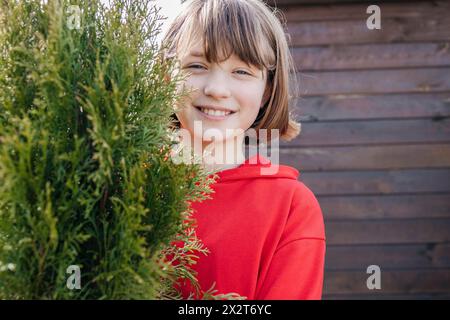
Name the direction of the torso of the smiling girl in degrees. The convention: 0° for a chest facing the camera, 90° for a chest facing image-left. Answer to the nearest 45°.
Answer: approximately 45°

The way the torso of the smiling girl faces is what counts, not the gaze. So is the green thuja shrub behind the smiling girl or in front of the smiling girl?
in front
